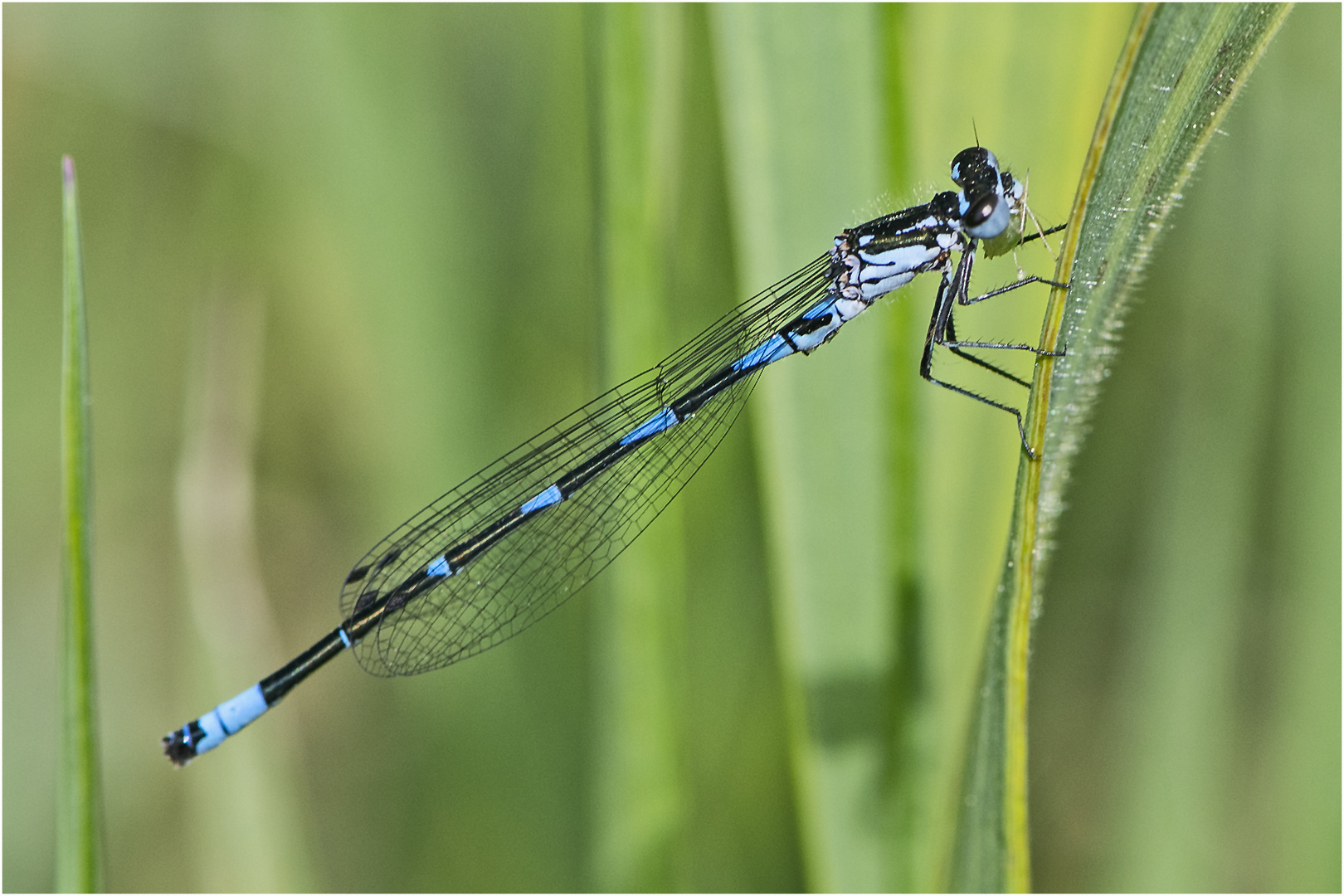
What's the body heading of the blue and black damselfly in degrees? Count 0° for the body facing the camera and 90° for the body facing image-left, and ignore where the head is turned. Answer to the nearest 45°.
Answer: approximately 270°
